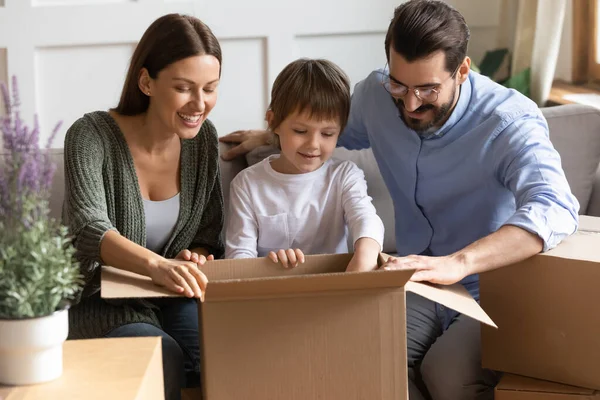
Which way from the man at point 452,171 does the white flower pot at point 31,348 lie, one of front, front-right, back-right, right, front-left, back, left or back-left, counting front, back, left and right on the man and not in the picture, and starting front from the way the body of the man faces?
front

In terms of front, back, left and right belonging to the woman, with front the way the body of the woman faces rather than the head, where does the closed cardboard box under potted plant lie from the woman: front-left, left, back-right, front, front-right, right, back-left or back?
front-right

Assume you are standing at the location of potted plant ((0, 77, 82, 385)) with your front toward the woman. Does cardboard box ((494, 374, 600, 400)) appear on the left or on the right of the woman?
right

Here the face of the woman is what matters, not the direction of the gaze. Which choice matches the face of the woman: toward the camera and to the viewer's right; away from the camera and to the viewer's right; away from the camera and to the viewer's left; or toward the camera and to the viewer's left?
toward the camera and to the viewer's right

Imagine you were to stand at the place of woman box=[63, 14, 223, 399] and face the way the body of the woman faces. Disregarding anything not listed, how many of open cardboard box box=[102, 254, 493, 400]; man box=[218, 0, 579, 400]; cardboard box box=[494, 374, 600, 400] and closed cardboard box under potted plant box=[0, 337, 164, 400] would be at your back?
0

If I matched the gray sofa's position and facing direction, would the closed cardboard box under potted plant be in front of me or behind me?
in front

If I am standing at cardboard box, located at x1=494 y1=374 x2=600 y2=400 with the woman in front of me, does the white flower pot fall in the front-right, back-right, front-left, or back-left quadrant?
front-left

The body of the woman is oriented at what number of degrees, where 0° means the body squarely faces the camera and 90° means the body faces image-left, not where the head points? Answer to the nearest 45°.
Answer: approximately 315°

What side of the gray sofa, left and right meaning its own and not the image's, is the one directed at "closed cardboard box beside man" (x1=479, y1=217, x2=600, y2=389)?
front

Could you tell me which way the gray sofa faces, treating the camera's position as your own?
facing the viewer

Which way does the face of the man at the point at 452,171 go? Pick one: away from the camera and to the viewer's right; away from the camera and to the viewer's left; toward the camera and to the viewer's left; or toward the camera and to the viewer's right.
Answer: toward the camera and to the viewer's left

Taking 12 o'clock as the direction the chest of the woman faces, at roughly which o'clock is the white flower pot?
The white flower pot is roughly at 2 o'clock from the woman.
